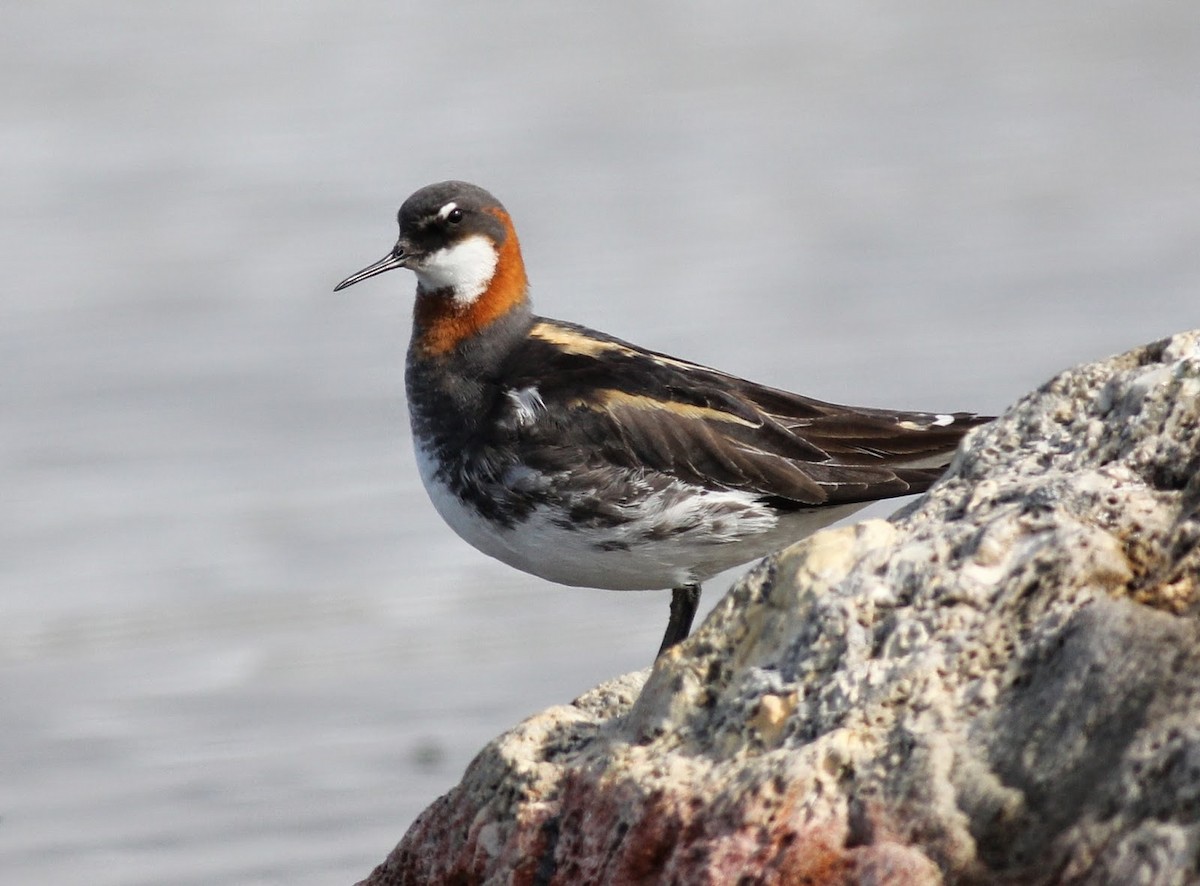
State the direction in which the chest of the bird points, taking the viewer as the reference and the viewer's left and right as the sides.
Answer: facing to the left of the viewer
